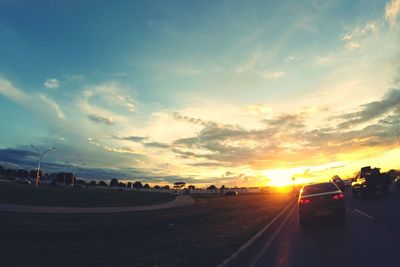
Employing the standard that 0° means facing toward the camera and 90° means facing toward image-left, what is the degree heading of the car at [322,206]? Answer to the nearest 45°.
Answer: approximately 180°

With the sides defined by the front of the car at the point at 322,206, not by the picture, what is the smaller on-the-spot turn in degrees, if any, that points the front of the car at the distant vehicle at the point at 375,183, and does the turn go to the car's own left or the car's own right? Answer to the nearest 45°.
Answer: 0° — it already faces it
